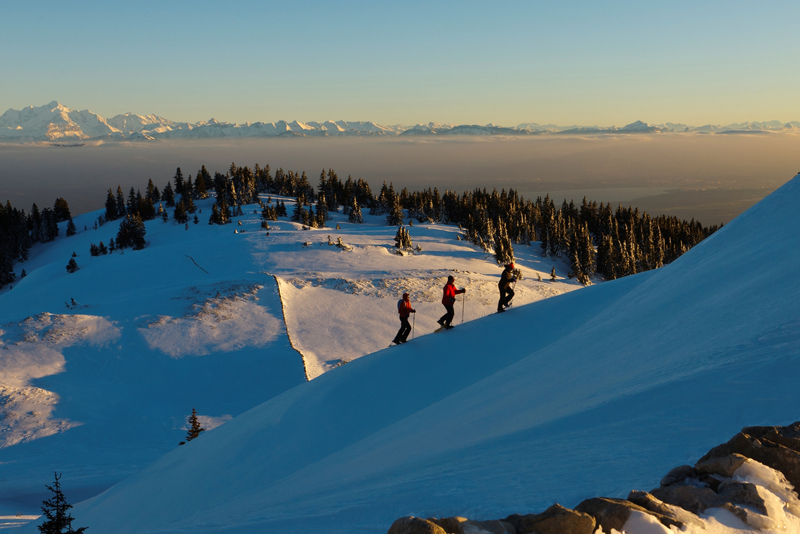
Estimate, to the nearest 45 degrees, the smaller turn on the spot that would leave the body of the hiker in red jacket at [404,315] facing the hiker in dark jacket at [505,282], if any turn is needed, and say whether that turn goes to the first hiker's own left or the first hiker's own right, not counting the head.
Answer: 0° — they already face them

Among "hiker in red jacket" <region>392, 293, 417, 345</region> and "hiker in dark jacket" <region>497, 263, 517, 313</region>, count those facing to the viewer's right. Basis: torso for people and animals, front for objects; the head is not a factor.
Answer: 2

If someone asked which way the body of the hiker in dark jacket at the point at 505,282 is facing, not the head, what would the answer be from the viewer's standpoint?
to the viewer's right

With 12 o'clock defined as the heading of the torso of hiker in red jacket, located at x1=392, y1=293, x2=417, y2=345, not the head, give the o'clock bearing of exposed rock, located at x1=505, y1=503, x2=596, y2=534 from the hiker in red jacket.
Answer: The exposed rock is roughly at 3 o'clock from the hiker in red jacket.

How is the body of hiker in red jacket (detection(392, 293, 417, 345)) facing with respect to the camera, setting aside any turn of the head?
to the viewer's right
